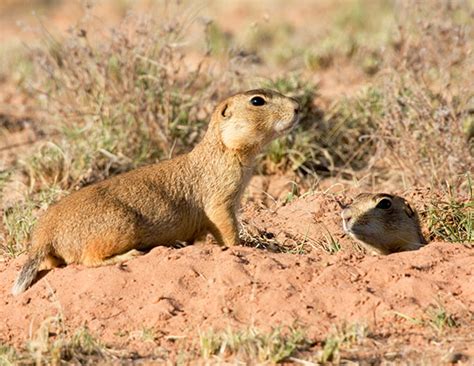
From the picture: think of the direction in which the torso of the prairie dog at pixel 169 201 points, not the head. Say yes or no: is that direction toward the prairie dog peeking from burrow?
yes

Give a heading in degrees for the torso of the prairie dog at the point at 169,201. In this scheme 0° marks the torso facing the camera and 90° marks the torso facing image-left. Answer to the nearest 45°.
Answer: approximately 270°
